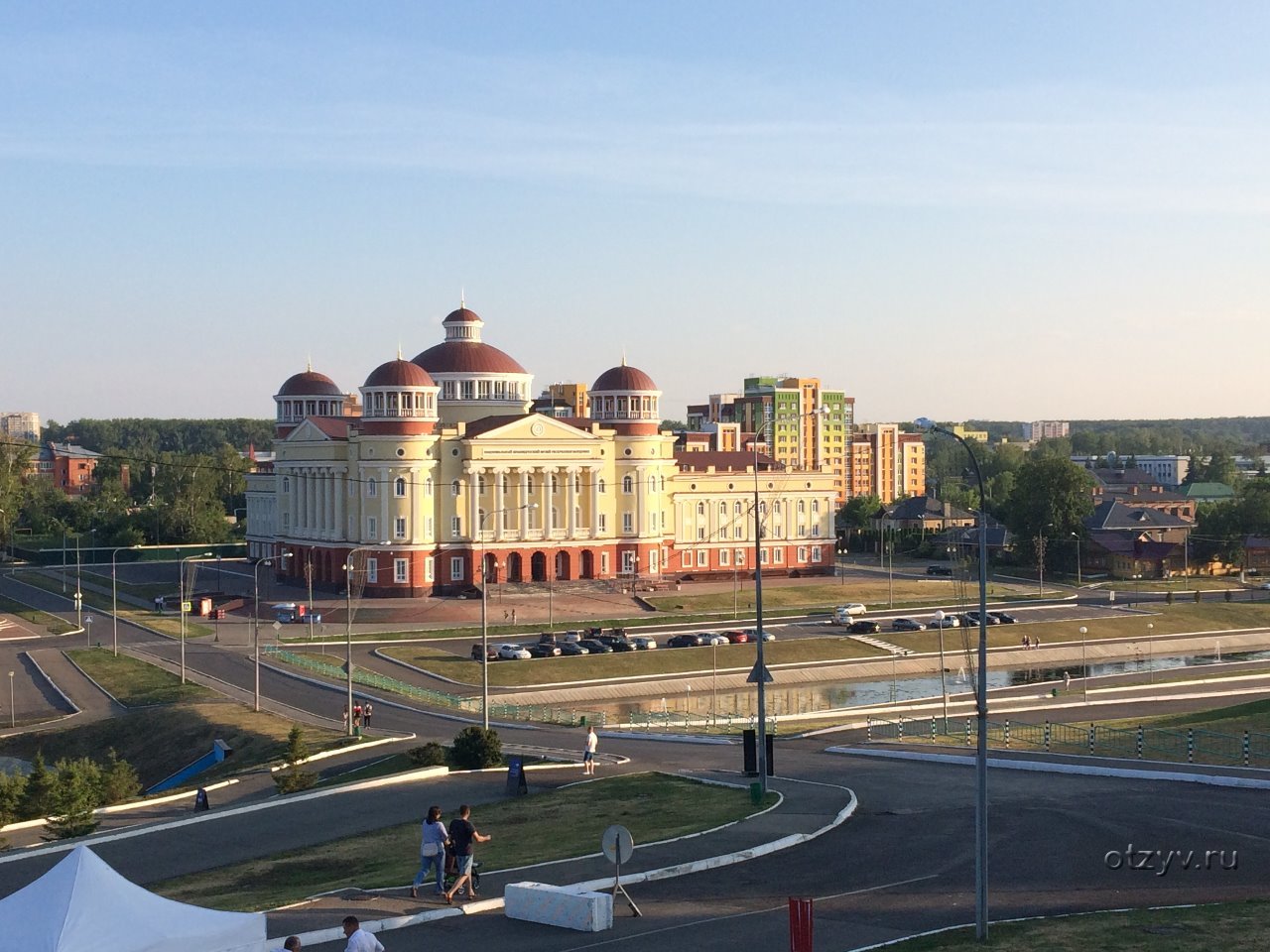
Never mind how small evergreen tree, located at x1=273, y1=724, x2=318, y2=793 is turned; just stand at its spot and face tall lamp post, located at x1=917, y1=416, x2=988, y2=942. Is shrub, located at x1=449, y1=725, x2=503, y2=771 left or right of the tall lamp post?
left

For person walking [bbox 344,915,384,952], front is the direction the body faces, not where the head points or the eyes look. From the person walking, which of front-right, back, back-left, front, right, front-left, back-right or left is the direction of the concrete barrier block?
back-right

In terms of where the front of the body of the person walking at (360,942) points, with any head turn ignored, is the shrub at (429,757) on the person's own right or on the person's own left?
on the person's own right
